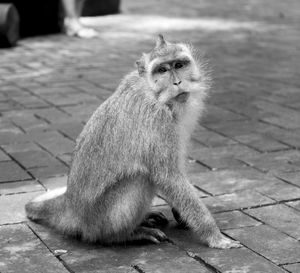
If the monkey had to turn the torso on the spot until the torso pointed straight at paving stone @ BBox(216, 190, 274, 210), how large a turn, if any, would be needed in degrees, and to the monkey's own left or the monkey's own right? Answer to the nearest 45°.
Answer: approximately 45° to the monkey's own left

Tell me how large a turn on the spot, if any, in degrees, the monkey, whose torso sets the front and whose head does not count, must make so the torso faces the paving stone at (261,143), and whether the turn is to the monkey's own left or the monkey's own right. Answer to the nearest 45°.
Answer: approximately 45° to the monkey's own left

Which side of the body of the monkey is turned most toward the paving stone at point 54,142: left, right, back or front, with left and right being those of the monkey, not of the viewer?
left

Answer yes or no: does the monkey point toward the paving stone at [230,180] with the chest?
no

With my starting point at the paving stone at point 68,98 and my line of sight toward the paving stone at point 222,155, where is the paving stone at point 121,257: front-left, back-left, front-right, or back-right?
front-right

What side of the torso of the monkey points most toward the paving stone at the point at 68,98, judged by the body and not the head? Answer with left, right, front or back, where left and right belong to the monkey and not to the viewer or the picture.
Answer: left

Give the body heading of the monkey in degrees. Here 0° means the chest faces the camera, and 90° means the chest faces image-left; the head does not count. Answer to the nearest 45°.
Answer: approximately 270°

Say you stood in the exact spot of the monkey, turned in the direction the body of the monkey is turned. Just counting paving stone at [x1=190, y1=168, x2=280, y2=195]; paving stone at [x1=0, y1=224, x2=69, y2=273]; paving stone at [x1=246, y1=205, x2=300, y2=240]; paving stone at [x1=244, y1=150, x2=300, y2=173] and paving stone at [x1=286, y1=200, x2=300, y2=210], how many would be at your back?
1

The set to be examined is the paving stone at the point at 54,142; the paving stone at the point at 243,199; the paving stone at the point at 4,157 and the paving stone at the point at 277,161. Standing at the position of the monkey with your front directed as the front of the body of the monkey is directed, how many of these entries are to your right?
0

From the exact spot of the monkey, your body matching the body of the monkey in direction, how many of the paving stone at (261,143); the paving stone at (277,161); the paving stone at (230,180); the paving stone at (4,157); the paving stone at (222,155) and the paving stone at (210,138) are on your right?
0

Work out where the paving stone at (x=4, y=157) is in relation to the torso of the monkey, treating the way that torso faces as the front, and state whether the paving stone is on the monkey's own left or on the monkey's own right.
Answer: on the monkey's own left

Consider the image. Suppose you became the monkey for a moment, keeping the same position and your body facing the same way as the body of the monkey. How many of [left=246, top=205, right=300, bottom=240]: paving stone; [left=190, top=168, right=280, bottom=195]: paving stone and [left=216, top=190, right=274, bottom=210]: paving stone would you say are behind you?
0

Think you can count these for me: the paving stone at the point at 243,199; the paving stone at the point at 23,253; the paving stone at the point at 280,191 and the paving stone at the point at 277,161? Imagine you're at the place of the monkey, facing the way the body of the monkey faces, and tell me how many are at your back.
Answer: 1

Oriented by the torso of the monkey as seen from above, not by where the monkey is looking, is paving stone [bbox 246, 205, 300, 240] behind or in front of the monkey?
in front

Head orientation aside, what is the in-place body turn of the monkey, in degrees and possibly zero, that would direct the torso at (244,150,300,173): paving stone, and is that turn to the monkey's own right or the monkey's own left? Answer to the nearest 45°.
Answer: approximately 45° to the monkey's own left

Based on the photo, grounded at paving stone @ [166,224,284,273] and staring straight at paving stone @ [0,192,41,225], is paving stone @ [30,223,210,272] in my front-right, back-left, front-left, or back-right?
front-left

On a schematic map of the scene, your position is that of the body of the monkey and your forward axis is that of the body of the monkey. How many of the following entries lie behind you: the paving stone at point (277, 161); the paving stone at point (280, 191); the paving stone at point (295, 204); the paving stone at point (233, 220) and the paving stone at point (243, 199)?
0

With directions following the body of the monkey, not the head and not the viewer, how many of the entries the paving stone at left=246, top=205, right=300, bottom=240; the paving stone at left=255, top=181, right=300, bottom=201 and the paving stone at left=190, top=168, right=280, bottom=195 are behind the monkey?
0
